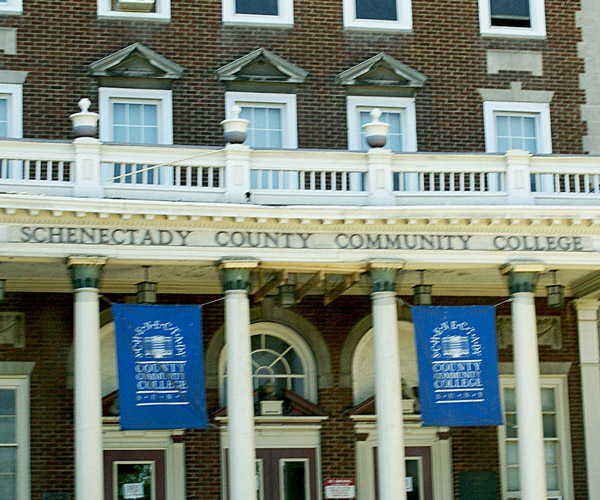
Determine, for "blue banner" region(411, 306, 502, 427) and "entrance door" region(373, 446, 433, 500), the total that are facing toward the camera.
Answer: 2

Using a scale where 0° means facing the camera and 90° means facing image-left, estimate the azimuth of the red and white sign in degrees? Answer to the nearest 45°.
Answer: approximately 0°

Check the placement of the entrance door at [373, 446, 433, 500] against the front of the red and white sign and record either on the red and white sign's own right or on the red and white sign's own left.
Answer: on the red and white sign's own left

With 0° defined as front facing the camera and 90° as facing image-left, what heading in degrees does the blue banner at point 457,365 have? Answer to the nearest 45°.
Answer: approximately 0°

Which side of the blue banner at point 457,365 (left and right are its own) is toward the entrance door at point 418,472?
back

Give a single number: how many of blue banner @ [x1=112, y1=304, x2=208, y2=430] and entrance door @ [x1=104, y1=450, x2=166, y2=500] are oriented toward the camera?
2

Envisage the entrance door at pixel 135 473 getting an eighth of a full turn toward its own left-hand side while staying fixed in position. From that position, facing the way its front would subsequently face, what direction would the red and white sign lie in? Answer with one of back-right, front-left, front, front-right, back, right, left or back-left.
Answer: front-left

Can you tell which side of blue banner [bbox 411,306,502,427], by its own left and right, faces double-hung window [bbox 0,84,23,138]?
right
